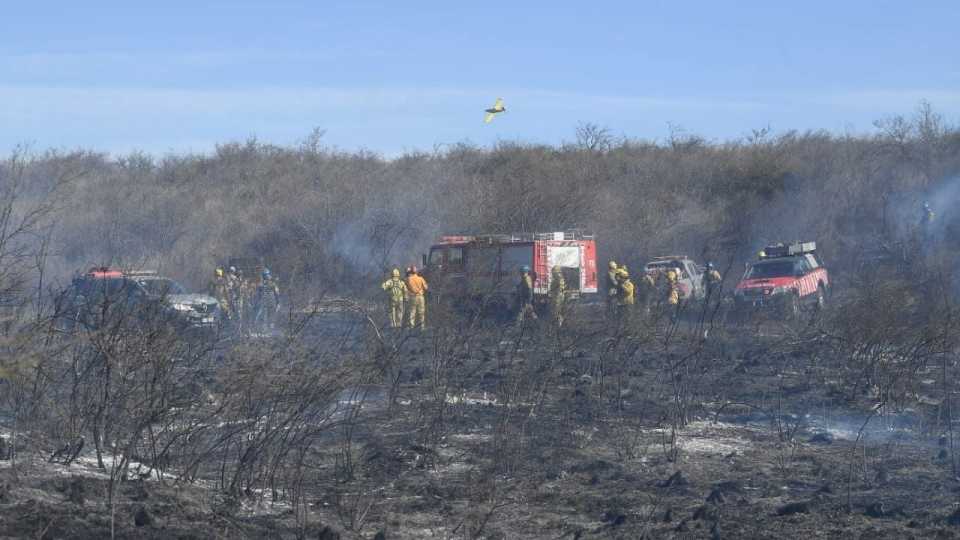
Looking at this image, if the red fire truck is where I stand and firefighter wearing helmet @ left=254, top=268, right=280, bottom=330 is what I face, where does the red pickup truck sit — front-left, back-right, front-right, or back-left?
back-left

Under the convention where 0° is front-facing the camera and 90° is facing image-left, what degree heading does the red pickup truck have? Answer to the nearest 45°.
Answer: approximately 45°
